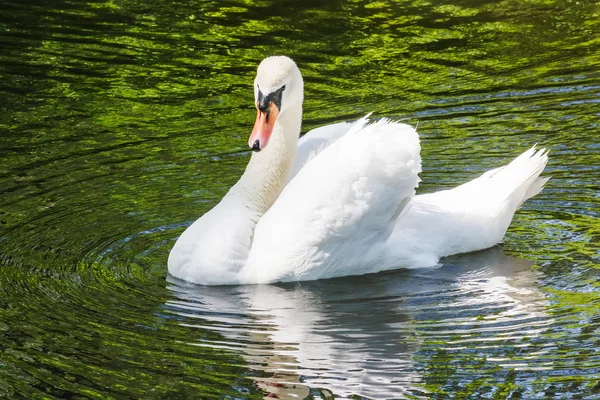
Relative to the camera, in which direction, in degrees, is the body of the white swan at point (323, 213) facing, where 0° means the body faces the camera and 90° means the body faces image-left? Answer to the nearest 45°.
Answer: approximately 45°
